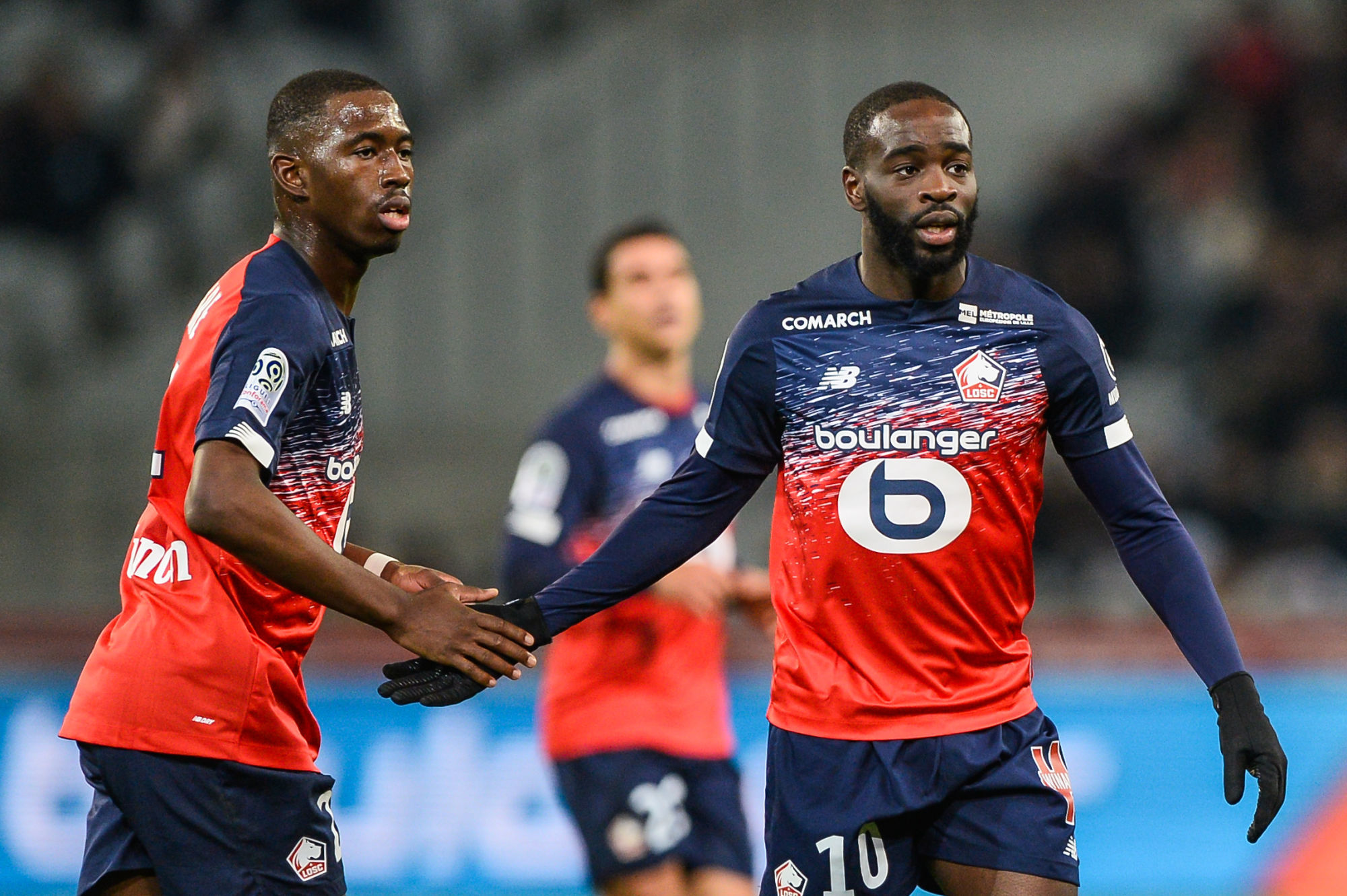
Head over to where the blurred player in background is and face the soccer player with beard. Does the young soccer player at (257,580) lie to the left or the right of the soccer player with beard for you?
right

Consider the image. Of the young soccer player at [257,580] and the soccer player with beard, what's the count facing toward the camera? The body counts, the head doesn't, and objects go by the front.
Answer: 1

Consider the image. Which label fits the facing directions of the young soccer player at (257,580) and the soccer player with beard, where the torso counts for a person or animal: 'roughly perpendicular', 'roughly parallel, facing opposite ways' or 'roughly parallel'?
roughly perpendicular

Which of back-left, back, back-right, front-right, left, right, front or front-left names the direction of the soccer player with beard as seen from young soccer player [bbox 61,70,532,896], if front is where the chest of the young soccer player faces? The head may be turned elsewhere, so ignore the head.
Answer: front

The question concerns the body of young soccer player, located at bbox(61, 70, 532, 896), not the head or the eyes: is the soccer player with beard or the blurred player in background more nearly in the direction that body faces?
the soccer player with beard

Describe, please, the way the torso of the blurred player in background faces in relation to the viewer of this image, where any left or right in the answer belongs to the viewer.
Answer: facing the viewer and to the right of the viewer

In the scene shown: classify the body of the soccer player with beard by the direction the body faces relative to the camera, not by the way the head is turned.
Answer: toward the camera

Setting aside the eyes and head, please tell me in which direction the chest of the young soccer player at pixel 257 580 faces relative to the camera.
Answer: to the viewer's right

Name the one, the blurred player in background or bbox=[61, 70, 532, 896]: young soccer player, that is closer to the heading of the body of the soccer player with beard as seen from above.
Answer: the young soccer player

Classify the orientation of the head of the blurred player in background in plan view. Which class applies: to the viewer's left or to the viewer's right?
to the viewer's right

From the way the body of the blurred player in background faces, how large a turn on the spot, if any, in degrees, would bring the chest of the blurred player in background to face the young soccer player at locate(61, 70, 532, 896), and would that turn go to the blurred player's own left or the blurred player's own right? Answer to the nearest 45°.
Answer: approximately 45° to the blurred player's own right

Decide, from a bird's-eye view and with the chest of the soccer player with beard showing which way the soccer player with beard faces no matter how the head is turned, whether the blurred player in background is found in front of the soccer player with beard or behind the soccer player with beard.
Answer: behind

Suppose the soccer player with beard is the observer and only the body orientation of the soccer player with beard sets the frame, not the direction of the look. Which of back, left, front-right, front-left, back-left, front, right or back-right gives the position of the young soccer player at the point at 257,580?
right

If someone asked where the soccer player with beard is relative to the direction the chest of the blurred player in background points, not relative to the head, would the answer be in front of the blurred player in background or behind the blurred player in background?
in front
